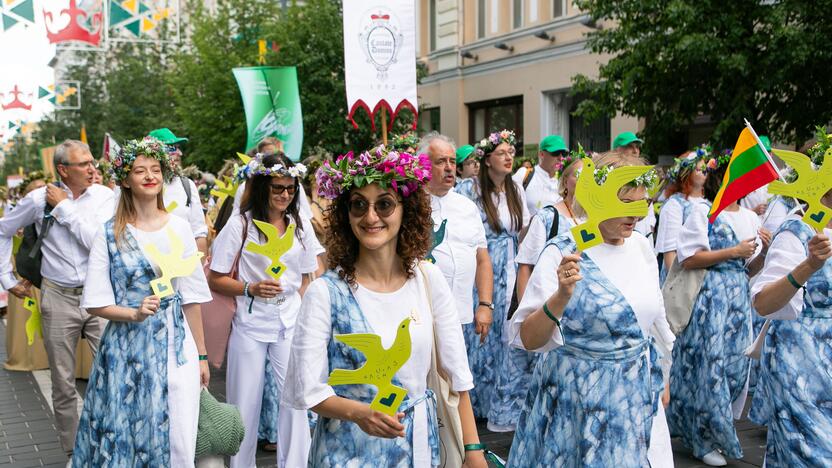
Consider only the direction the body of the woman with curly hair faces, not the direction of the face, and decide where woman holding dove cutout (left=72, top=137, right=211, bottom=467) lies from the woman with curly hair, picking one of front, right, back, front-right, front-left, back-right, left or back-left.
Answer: back-right

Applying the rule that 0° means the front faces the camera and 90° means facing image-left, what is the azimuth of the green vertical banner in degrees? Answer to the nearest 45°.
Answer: approximately 0°

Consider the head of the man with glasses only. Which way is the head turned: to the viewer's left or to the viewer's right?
to the viewer's right

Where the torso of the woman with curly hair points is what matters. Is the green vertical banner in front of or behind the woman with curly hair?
behind

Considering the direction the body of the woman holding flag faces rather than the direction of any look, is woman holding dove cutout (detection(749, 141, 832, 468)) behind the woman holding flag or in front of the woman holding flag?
in front

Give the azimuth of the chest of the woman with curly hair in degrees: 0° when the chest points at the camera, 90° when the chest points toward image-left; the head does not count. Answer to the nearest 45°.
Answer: approximately 0°
